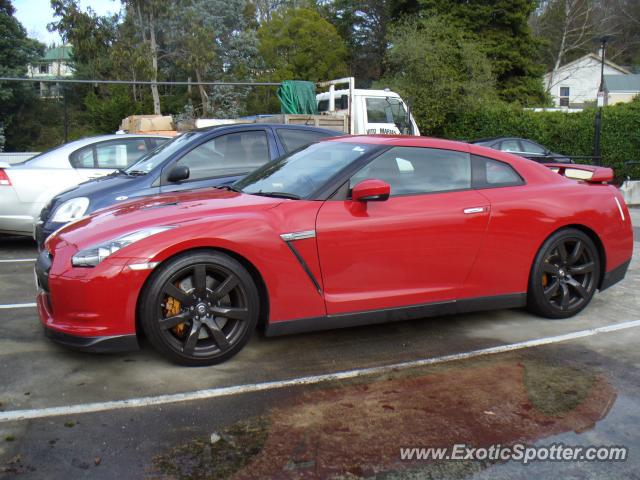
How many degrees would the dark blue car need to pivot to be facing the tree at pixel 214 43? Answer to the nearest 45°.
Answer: approximately 135° to its right

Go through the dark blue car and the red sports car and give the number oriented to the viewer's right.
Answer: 0

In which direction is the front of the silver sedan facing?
to the viewer's right

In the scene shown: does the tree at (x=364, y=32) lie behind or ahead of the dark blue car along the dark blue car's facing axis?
behind

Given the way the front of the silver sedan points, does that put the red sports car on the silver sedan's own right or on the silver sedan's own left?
on the silver sedan's own right

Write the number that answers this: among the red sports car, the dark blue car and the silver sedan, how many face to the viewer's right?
1

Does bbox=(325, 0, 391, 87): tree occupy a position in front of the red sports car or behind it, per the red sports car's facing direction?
behind

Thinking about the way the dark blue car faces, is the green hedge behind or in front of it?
behind

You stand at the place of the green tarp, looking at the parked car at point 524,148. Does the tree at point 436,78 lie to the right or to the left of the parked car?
left

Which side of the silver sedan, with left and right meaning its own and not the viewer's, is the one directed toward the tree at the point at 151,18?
left

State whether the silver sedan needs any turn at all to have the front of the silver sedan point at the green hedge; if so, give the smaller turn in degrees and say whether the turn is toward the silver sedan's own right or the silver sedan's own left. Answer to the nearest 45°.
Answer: approximately 45° to the silver sedan's own left

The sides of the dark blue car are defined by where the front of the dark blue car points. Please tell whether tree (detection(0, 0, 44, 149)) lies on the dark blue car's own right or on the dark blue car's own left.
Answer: on the dark blue car's own right
